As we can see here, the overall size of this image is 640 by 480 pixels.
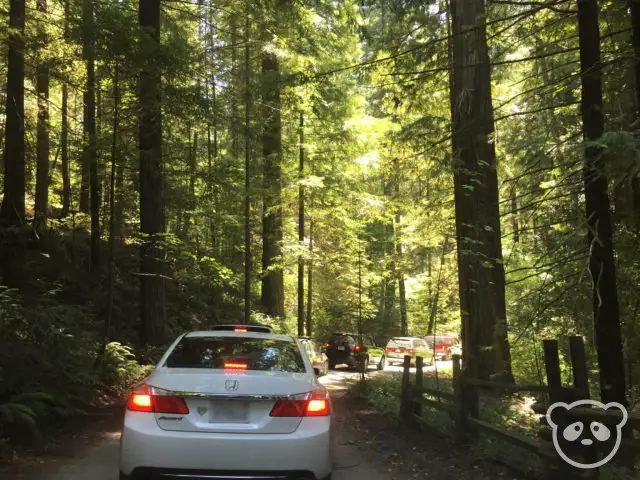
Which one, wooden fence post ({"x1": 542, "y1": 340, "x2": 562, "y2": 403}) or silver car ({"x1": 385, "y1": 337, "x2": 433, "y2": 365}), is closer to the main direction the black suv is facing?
the silver car

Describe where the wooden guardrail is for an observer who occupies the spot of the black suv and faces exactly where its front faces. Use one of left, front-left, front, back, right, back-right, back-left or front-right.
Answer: back-right

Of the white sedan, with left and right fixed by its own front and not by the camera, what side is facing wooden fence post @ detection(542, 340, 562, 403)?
right

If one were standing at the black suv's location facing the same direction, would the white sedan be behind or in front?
behind

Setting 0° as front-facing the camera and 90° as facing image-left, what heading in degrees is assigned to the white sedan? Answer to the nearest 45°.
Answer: approximately 180°

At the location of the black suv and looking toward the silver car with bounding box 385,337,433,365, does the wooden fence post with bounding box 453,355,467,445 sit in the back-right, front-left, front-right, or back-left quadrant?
back-right

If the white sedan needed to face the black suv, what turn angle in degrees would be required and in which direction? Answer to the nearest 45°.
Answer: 0° — it already faces it

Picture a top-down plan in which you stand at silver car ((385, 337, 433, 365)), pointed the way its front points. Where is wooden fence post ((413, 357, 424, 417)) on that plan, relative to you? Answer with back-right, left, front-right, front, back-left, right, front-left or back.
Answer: back-right

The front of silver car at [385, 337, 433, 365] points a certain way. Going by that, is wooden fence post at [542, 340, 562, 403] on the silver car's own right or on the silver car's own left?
on the silver car's own right

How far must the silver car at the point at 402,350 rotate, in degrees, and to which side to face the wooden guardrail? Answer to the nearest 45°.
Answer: approximately 135° to its right

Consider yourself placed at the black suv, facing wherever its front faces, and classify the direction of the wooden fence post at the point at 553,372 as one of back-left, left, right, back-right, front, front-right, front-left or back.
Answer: back-right

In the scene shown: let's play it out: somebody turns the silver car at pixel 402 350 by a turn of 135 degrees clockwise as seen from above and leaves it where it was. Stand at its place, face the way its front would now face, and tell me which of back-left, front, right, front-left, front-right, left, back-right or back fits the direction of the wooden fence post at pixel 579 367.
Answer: front

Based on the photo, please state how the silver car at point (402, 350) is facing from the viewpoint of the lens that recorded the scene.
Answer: facing away from the viewer and to the right of the viewer

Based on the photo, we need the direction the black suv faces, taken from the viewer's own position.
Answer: facing away from the viewer and to the right of the viewer
